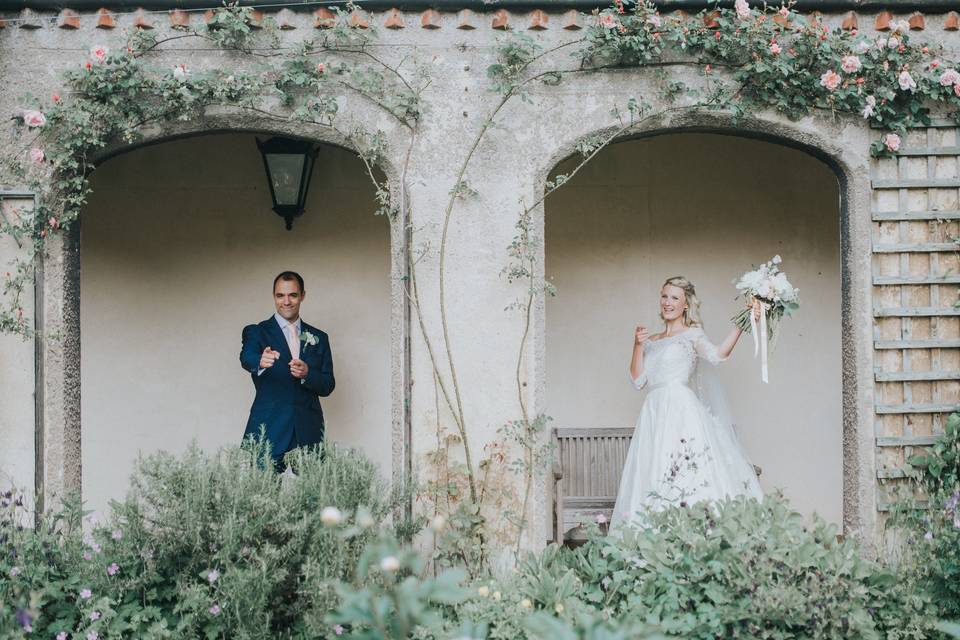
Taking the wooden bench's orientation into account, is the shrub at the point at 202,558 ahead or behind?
ahead

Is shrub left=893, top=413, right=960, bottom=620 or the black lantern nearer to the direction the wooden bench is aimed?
the shrub

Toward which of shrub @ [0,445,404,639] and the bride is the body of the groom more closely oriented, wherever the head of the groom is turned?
the shrub

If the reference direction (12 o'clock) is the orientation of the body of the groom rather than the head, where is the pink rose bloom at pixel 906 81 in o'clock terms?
The pink rose bloom is roughly at 10 o'clock from the groom.

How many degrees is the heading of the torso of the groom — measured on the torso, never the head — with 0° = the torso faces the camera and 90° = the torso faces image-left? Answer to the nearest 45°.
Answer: approximately 0°

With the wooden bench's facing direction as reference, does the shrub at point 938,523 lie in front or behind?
in front

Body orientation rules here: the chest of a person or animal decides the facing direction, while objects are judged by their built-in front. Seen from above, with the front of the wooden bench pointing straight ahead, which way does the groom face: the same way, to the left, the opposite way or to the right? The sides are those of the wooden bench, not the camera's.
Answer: the same way

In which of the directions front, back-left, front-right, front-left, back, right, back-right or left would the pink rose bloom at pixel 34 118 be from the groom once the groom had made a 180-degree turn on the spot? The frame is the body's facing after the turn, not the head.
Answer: back-left

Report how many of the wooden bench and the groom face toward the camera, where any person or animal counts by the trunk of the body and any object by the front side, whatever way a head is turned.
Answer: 2

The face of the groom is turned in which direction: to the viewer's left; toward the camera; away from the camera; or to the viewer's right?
toward the camera

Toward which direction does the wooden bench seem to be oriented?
toward the camera
